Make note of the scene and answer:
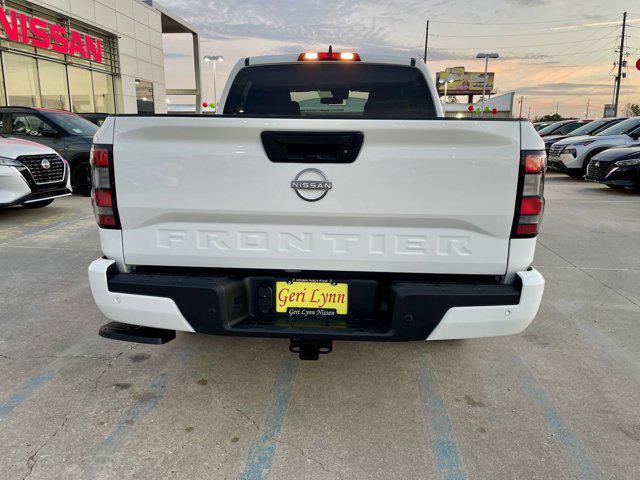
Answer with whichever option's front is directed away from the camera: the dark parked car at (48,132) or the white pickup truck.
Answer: the white pickup truck

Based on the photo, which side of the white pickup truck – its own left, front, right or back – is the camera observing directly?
back

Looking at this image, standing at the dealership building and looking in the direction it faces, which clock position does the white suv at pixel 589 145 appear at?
The white suv is roughly at 12 o'clock from the dealership building.

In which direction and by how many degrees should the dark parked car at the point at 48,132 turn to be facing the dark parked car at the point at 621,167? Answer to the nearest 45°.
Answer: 0° — it already faces it

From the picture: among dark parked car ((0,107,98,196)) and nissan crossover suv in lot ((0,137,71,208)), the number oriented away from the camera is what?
0

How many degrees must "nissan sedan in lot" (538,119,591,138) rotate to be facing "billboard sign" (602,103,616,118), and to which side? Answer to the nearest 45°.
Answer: approximately 135° to its right

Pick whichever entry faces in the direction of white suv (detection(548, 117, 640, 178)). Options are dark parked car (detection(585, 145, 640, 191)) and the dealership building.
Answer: the dealership building

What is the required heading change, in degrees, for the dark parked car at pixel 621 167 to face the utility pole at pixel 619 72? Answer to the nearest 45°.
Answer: approximately 135° to its right

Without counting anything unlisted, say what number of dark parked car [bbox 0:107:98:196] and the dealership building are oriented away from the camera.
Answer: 0

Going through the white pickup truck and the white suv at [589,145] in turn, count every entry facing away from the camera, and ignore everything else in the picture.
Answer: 1

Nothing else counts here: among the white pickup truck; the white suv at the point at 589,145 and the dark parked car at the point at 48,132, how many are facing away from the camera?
1

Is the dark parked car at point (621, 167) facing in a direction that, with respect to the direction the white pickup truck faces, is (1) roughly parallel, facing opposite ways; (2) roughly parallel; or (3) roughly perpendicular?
roughly perpendicular

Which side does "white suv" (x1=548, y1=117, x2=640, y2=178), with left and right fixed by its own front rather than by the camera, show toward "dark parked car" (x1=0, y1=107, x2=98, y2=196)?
front

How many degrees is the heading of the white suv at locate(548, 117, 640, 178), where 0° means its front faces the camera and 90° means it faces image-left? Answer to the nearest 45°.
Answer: approximately 45°

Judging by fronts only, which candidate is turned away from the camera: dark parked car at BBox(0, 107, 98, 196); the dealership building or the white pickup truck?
the white pickup truck
